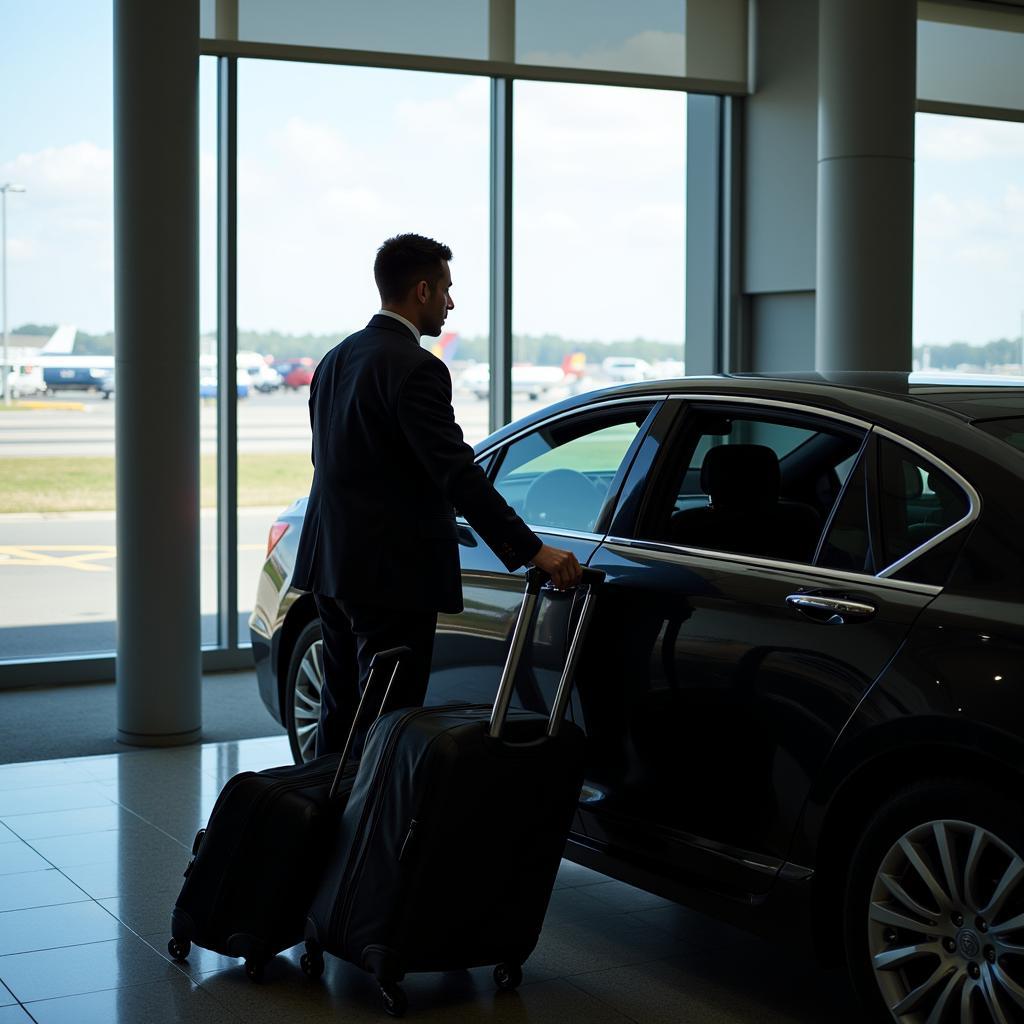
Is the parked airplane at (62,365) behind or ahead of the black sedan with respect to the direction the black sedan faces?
ahead

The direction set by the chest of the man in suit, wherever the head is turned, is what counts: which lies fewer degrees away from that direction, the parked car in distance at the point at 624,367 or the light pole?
the parked car in distance

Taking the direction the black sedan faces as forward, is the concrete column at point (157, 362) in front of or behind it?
in front

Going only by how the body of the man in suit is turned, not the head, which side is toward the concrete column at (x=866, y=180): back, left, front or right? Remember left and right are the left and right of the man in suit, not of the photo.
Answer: front

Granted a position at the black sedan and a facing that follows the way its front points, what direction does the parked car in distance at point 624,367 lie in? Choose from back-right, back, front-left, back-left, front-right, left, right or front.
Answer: front-right

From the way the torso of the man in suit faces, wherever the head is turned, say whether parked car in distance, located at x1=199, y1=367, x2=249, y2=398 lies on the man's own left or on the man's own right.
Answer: on the man's own left

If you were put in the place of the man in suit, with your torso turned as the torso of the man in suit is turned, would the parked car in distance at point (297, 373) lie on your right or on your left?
on your left

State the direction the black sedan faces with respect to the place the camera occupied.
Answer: facing away from the viewer and to the left of the viewer

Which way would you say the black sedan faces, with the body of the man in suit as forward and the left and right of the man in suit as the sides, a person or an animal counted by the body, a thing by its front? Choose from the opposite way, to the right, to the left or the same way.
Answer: to the left

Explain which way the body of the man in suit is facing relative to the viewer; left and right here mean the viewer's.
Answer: facing away from the viewer and to the right of the viewer
